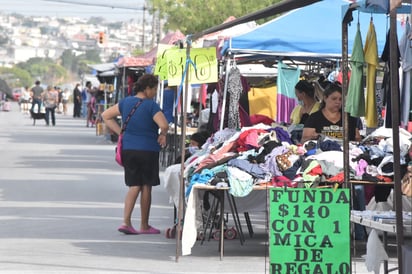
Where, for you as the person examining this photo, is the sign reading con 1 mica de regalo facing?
facing the viewer

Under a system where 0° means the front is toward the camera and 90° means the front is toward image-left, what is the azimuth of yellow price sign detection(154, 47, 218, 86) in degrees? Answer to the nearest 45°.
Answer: approximately 0°

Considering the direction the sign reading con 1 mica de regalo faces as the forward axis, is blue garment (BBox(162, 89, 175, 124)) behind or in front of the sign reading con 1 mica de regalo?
behind

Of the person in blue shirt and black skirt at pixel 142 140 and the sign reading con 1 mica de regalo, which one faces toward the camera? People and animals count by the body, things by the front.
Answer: the sign reading con 1 mica de regalo

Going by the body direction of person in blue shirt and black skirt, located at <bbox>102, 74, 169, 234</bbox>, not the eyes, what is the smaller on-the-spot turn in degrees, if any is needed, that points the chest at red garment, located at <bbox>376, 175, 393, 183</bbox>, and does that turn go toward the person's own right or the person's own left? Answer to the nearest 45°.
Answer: approximately 90° to the person's own right

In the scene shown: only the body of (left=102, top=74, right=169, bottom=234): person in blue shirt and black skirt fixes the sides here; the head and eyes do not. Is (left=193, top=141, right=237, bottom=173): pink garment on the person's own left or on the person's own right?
on the person's own right

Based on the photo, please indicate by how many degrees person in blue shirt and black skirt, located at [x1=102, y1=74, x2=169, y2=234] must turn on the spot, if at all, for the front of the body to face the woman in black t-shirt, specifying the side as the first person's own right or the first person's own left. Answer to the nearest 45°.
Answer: approximately 45° to the first person's own right

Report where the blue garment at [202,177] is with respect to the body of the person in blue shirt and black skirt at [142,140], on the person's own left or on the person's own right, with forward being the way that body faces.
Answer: on the person's own right

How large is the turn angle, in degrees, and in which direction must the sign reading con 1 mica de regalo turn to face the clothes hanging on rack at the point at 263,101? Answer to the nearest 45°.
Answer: approximately 180°

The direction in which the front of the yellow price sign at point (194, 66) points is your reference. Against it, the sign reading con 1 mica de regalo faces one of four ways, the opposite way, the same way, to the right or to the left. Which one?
the same way

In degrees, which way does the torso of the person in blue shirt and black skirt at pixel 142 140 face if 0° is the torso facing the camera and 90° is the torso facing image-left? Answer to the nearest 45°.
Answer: approximately 225°

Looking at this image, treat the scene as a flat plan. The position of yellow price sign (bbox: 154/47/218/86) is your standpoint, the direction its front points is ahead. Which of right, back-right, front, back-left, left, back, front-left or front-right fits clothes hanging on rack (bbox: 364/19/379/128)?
front-left
